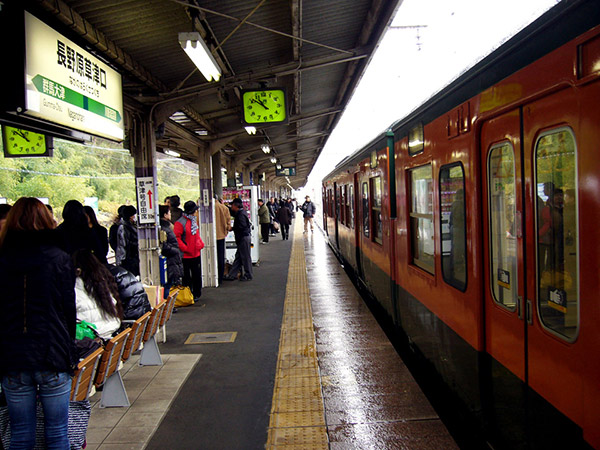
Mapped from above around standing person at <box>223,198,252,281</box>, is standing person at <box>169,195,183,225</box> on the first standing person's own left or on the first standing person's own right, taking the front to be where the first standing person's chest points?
on the first standing person's own left

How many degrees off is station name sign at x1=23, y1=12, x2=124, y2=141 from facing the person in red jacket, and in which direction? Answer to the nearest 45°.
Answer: approximately 90° to its left

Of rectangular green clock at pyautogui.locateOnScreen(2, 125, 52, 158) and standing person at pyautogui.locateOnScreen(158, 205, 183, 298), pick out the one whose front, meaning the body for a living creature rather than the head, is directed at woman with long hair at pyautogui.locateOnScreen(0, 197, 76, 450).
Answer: the rectangular green clock

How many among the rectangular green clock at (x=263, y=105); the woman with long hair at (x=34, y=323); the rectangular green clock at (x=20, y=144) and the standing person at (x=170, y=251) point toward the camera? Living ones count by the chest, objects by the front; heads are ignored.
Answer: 2

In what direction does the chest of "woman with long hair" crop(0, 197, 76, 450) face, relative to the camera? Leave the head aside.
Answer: away from the camera

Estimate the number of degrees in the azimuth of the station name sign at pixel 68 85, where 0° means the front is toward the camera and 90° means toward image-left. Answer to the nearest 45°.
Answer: approximately 315°

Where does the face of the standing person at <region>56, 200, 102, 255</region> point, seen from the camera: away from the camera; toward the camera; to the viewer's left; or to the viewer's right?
away from the camera

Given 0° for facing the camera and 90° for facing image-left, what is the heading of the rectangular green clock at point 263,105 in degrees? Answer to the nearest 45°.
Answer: approximately 0°
